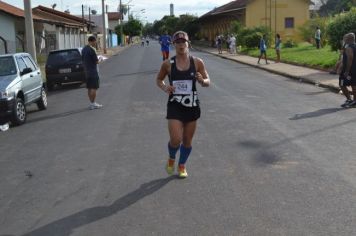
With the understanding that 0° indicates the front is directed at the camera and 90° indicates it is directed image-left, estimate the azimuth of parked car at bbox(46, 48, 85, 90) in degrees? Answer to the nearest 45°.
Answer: approximately 180°

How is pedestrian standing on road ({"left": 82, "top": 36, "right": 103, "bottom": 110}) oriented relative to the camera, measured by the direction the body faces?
to the viewer's right

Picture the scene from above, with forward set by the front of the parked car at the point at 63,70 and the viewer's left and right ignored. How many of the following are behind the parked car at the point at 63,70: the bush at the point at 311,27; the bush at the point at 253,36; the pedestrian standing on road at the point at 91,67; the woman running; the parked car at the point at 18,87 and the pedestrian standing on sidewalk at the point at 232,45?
3

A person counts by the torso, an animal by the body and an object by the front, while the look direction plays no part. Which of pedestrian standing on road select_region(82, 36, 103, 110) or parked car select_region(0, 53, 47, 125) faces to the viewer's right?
the pedestrian standing on road

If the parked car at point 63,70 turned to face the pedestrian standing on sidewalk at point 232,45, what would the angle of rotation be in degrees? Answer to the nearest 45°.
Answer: approximately 45° to its right

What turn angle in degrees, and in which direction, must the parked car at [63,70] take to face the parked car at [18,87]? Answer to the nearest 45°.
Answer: approximately 180°

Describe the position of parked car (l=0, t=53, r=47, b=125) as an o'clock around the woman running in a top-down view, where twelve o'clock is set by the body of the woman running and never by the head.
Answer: The parked car is roughly at 5 o'clock from the woman running.

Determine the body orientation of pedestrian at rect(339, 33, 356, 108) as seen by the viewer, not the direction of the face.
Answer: to the viewer's left

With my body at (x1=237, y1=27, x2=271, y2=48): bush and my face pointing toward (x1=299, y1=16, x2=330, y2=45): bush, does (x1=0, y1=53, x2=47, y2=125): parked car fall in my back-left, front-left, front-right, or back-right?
back-right
